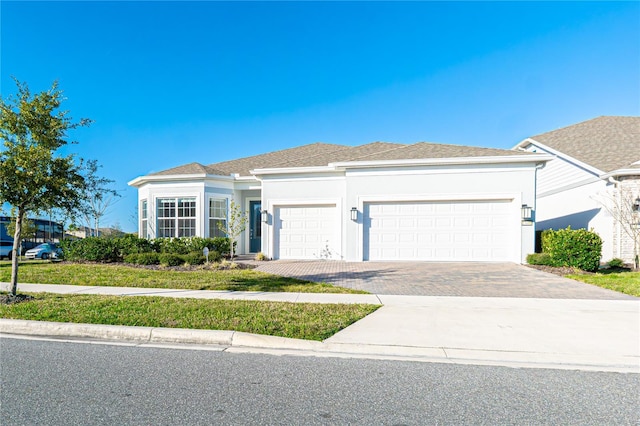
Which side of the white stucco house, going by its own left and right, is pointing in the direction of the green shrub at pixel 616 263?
left

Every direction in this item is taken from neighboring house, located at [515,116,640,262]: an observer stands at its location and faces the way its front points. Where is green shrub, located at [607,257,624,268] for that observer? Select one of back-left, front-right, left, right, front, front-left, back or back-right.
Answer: front

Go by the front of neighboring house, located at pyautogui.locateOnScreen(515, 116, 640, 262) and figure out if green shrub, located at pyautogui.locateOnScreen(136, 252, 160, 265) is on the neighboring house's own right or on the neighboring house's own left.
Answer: on the neighboring house's own right

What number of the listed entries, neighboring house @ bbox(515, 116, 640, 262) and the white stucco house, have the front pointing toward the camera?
2

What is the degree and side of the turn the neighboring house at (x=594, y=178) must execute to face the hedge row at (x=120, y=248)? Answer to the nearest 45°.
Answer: approximately 45° to its right

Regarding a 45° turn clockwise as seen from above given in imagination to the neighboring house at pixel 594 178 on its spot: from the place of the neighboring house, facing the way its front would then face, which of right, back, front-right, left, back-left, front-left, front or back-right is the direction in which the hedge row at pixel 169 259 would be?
front

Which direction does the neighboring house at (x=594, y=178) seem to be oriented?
toward the camera

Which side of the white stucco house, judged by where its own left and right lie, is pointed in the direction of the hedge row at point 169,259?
right

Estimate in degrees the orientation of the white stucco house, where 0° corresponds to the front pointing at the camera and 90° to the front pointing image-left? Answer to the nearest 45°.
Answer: approximately 0°

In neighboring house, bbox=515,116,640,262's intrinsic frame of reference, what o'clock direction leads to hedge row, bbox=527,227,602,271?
The hedge row is roughly at 12 o'clock from the neighboring house.

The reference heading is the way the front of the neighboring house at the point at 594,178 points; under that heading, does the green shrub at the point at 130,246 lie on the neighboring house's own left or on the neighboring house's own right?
on the neighboring house's own right

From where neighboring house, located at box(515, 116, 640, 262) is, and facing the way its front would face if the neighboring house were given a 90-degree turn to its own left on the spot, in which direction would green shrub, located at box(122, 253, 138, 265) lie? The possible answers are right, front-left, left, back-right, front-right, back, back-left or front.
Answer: back-right
